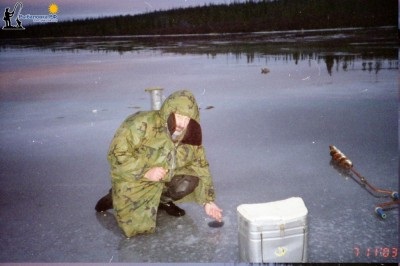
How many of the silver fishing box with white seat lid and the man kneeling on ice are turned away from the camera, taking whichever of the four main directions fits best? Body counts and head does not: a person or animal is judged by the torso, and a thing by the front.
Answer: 0

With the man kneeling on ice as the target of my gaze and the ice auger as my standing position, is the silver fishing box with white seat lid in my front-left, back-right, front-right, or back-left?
front-left

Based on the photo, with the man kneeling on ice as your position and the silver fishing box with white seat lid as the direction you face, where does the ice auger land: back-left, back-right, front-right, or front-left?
front-left

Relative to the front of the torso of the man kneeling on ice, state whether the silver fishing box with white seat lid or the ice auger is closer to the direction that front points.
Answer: the silver fishing box with white seat lid

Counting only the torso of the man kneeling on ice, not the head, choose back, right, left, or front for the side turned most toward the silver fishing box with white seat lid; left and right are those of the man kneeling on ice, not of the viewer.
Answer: front

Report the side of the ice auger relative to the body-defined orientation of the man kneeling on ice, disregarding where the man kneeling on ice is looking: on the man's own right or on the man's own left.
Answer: on the man's own left

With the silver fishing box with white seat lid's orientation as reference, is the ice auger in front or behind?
behind

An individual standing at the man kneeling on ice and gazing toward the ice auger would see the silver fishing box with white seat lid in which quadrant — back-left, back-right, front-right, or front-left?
front-right

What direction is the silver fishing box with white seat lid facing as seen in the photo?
toward the camera
